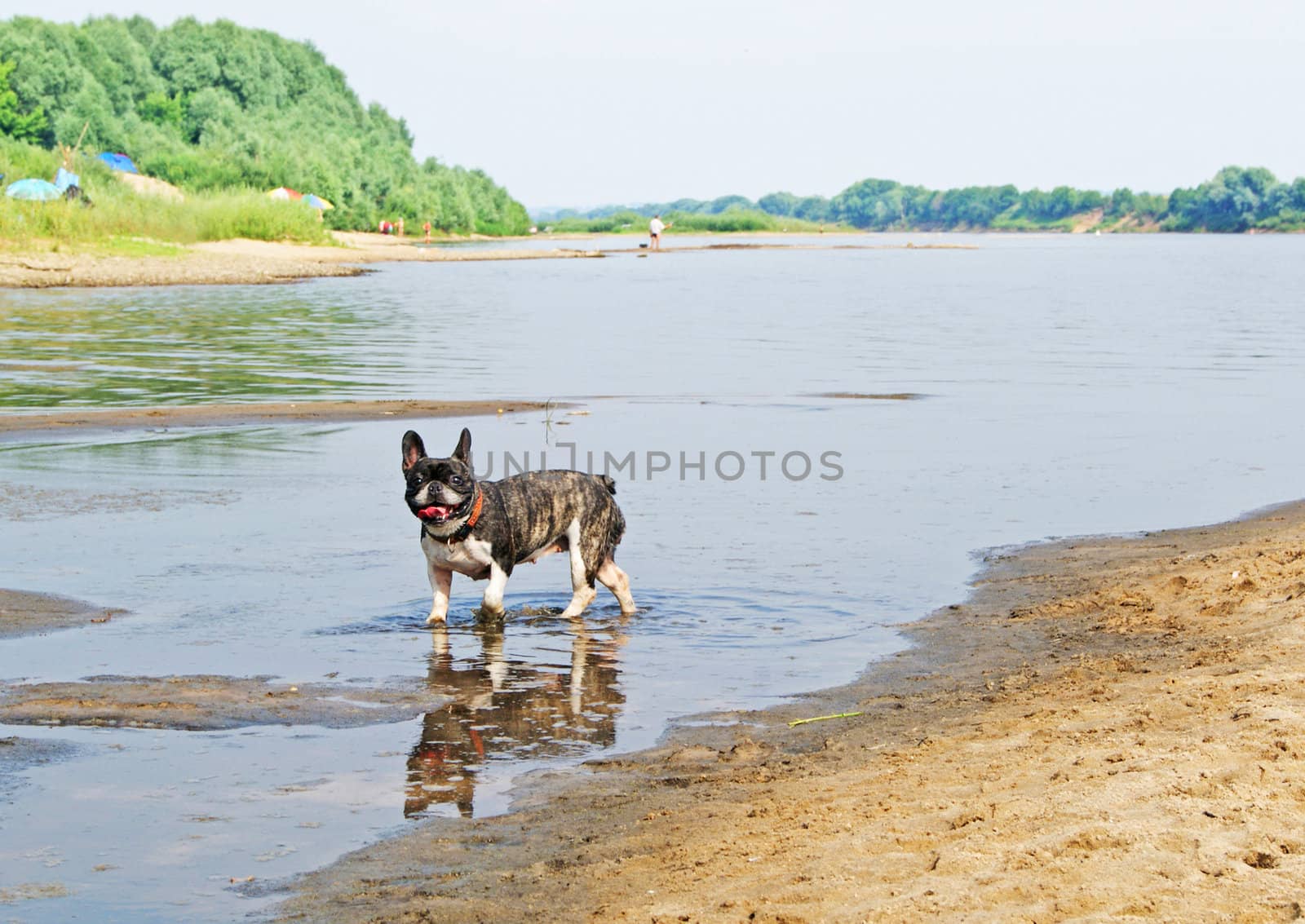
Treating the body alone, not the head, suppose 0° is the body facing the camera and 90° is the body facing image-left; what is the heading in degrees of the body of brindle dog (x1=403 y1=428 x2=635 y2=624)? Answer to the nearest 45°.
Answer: approximately 45°

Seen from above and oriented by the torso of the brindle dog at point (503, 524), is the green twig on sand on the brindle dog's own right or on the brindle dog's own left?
on the brindle dog's own left
